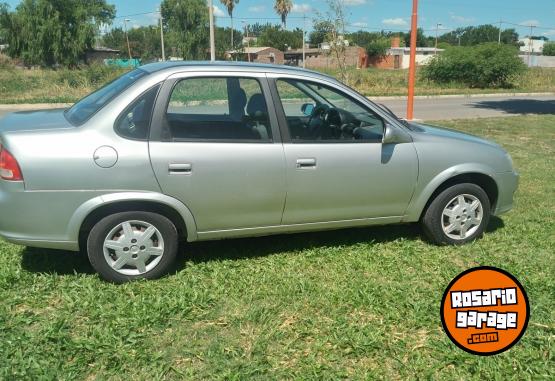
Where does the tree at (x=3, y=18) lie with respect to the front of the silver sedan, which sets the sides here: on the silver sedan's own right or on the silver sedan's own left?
on the silver sedan's own left

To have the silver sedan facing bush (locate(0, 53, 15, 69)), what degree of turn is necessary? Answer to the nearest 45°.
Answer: approximately 135° to its left

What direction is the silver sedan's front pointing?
to the viewer's right

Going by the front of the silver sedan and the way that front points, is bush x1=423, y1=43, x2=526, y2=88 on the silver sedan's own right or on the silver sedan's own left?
on the silver sedan's own left

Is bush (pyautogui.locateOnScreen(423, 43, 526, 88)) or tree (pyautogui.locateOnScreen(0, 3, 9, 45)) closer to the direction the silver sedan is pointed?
the bush

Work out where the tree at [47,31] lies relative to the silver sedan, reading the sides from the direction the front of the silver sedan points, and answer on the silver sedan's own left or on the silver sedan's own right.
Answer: on the silver sedan's own left
